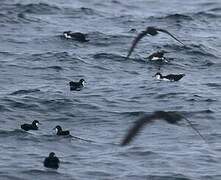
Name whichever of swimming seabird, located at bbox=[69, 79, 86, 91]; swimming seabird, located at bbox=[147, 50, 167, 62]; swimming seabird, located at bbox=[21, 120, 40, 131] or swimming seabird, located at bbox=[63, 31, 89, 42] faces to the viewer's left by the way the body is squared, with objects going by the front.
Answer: swimming seabird, located at bbox=[63, 31, 89, 42]

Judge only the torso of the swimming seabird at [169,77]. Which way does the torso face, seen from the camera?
to the viewer's left

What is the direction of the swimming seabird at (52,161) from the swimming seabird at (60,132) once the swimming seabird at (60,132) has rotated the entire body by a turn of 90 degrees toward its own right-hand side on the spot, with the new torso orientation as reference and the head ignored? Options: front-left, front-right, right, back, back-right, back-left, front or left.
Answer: back

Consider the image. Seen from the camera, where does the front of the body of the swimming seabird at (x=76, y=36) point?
to the viewer's left

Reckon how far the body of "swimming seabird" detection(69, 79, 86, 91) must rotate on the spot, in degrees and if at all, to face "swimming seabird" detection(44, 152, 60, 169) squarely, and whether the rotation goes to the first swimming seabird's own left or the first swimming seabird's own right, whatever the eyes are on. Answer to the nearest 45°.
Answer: approximately 90° to the first swimming seabird's own right

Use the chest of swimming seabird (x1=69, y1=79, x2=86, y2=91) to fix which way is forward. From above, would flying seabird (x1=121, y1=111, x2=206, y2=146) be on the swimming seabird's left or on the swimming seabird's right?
on the swimming seabird's right

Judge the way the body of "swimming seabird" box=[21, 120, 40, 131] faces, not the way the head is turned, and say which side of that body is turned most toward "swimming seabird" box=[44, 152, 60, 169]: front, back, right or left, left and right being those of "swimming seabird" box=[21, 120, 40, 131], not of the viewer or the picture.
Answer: right

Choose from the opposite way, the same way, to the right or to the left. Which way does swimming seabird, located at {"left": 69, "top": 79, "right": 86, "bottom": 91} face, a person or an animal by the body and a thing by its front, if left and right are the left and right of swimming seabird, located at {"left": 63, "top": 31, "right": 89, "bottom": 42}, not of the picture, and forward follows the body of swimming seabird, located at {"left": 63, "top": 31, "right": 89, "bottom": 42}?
the opposite way

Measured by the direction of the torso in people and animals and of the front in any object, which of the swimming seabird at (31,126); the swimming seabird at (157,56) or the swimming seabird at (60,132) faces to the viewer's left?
the swimming seabird at (60,132)

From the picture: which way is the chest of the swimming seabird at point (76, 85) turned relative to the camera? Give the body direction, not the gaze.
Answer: to the viewer's right

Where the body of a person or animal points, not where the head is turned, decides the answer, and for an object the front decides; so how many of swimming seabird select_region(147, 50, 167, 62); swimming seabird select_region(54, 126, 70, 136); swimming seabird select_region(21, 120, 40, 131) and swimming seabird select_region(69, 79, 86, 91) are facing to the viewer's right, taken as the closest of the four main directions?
3

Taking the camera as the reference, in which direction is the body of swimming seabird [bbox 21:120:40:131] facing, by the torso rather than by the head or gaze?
to the viewer's right

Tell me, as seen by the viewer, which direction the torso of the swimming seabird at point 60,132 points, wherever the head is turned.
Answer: to the viewer's left

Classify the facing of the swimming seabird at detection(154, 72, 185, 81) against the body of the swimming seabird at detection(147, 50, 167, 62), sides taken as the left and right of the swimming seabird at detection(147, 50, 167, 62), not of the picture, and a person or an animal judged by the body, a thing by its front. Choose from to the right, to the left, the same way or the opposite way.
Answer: the opposite way

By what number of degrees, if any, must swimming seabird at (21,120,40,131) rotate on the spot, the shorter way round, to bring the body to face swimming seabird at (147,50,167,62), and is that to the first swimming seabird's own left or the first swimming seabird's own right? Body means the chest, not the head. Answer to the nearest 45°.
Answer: approximately 45° to the first swimming seabird's own left
